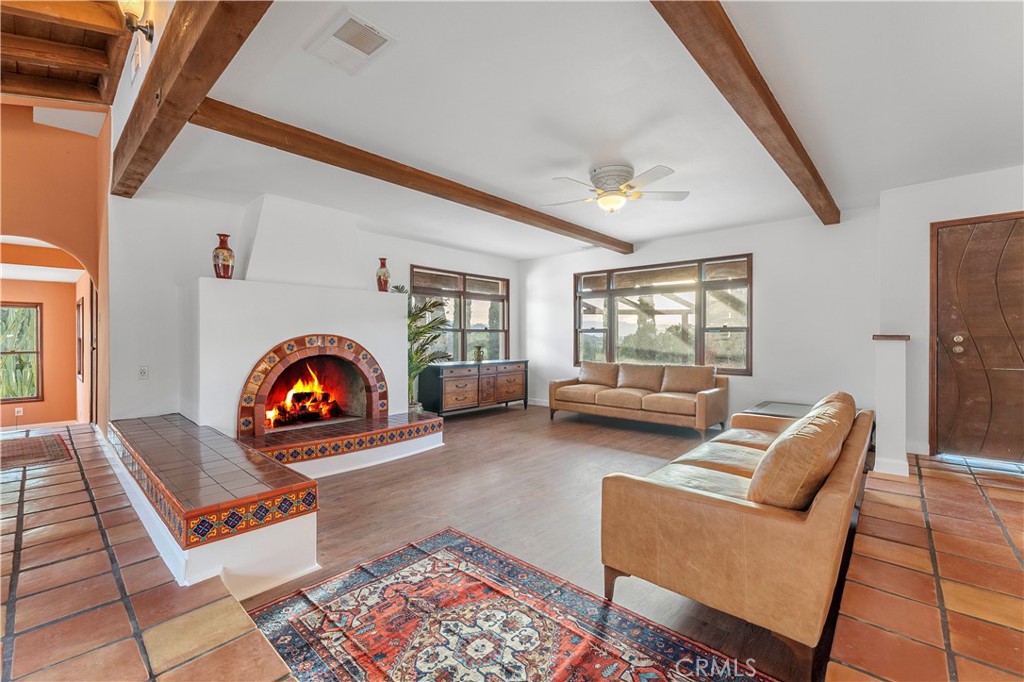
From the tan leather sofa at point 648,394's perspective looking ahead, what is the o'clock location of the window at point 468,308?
The window is roughly at 2 o'clock from the tan leather sofa.

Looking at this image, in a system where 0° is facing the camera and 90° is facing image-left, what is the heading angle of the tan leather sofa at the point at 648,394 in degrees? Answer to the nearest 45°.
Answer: approximately 45°

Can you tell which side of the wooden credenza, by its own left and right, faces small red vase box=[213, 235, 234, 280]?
right

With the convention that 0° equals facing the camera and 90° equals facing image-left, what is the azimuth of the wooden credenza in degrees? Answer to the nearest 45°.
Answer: approximately 315°

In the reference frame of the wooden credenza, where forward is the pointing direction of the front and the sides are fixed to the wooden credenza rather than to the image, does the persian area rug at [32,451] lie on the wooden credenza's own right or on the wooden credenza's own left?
on the wooden credenza's own right

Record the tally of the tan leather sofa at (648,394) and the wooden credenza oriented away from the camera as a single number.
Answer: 0

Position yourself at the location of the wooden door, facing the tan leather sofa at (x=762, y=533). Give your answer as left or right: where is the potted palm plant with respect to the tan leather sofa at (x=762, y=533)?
right

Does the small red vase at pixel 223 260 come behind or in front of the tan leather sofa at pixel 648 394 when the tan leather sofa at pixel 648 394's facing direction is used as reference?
in front

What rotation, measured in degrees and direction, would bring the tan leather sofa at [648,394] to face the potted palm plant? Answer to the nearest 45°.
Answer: approximately 45° to its right

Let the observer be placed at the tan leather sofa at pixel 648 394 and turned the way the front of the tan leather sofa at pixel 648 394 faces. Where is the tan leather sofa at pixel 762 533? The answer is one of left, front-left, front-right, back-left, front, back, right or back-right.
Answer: front-left
